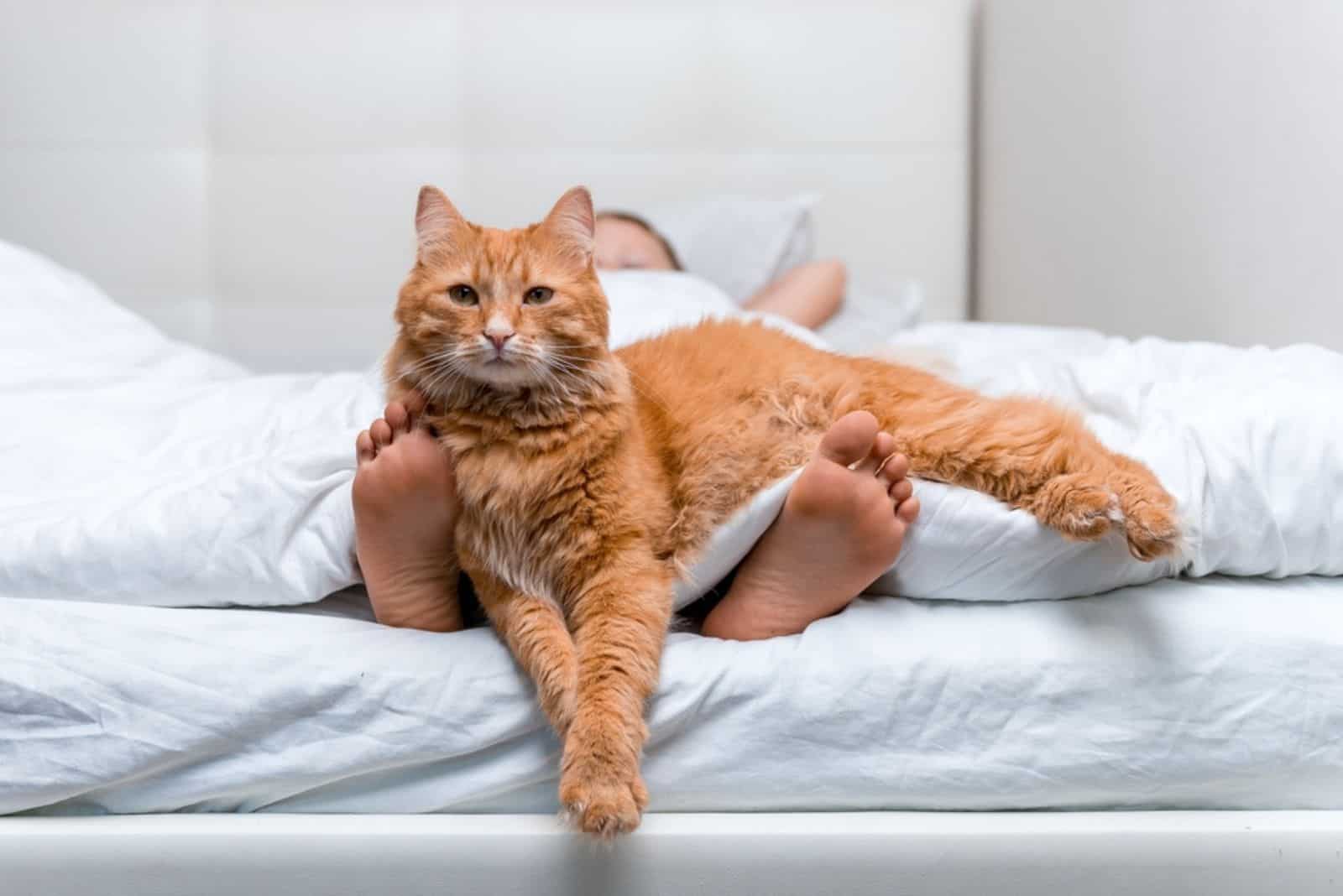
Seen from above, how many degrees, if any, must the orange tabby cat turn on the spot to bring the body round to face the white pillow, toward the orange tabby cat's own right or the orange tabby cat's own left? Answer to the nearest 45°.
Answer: approximately 135° to the orange tabby cat's own right

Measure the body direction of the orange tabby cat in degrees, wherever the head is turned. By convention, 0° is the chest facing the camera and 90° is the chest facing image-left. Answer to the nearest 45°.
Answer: approximately 45°

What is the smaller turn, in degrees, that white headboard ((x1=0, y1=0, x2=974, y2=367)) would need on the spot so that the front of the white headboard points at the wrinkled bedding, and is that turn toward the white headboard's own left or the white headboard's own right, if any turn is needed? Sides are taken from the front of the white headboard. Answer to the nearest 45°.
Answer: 0° — it already faces it

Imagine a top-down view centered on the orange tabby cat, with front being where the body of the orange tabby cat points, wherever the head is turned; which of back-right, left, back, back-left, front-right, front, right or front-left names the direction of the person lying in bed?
back-right
